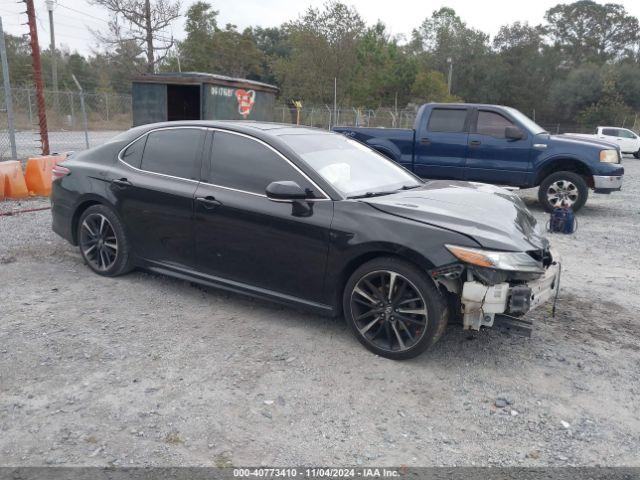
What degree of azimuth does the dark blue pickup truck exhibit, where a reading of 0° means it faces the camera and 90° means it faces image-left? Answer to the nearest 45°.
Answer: approximately 270°

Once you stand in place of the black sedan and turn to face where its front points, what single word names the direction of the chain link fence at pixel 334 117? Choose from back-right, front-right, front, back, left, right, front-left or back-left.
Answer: back-left

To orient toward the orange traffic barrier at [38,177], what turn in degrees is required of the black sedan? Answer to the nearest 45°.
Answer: approximately 180°

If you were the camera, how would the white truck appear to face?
facing to the right of the viewer

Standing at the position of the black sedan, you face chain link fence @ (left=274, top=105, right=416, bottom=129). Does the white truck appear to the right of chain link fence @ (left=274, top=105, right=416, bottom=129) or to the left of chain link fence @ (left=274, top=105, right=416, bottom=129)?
right

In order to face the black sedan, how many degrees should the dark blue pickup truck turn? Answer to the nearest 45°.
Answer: approximately 90° to its right

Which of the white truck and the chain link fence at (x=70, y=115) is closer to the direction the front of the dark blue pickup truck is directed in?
the white truck

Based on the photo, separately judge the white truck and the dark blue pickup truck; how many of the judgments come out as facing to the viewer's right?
2
